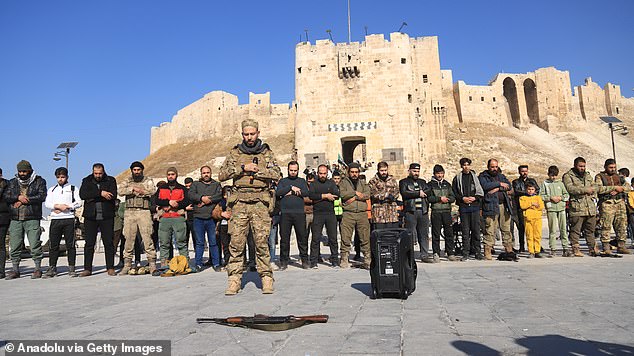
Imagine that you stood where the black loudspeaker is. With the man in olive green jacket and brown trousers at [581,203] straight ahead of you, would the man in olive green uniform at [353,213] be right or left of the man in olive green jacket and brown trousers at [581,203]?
left

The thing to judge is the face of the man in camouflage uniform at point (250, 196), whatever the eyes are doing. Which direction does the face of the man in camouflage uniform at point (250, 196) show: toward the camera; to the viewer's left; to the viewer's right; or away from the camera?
toward the camera

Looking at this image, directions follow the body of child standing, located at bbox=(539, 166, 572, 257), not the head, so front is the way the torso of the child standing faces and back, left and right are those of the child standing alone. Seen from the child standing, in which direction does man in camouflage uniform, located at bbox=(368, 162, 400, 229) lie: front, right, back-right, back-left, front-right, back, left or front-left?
front-right

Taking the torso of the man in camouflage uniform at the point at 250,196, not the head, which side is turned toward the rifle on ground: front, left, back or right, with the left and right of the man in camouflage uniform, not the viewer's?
front

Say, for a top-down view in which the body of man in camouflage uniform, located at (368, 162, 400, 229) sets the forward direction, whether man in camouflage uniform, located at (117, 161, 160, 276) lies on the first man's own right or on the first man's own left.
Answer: on the first man's own right

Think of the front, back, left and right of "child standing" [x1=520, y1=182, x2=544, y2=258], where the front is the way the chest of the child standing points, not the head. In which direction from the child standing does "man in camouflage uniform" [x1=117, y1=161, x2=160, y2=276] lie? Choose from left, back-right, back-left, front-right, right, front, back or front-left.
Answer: front-right

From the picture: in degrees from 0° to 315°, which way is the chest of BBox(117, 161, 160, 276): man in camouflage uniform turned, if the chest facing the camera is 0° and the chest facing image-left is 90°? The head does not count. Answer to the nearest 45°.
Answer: approximately 0°

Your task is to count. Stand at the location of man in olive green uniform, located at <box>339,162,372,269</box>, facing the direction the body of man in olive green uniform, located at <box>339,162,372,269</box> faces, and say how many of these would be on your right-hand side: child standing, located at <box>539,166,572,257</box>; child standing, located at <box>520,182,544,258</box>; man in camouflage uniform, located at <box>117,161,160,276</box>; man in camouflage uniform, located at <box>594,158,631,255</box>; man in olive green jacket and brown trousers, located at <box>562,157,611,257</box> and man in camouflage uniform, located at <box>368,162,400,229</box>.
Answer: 1

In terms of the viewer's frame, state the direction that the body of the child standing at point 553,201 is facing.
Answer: toward the camera

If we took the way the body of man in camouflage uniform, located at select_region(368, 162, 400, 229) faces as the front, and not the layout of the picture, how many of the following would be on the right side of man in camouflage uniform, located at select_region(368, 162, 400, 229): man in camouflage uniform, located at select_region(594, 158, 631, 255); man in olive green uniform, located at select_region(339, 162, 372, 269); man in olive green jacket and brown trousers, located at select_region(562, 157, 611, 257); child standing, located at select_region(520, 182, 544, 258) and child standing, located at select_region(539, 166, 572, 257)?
1

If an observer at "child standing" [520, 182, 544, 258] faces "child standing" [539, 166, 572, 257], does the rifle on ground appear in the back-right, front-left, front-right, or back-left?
back-right

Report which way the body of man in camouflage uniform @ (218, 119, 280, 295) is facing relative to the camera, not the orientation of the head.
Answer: toward the camera

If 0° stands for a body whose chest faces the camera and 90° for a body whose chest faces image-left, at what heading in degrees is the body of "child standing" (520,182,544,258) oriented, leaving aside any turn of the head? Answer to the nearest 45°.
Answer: approximately 0°

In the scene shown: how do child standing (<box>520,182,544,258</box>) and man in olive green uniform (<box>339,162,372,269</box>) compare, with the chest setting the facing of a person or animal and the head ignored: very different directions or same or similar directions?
same or similar directions

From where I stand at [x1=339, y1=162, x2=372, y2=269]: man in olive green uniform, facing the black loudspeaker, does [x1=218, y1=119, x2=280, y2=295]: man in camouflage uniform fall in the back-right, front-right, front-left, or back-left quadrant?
front-right

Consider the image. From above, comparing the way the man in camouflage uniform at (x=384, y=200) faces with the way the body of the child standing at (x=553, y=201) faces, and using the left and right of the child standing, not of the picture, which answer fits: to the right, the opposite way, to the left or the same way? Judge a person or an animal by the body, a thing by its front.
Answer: the same way

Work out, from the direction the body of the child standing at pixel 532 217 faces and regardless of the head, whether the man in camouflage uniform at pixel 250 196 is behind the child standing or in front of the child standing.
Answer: in front
